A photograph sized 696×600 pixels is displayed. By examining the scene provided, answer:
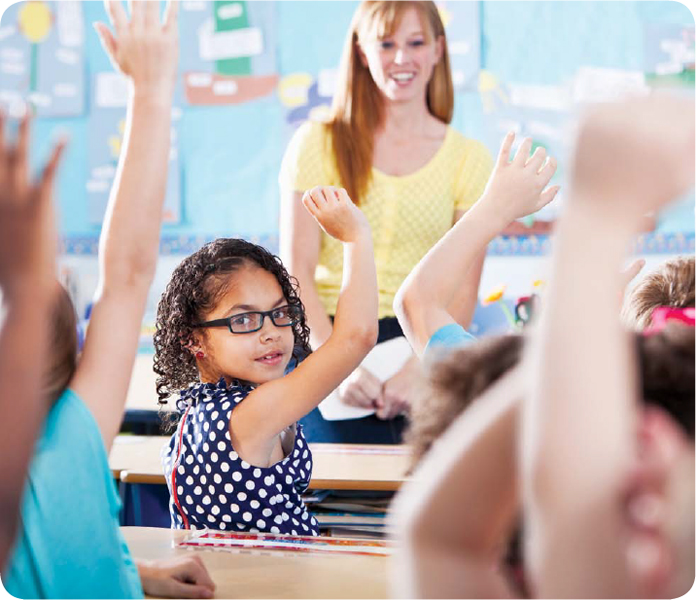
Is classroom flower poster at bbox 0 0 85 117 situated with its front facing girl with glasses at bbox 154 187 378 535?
yes

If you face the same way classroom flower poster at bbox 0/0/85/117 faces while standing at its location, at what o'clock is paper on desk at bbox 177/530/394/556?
The paper on desk is roughly at 12 o'clock from the classroom flower poster.

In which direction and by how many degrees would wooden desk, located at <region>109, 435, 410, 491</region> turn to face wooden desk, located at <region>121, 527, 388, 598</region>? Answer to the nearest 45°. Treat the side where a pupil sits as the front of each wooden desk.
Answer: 0° — it already faces it

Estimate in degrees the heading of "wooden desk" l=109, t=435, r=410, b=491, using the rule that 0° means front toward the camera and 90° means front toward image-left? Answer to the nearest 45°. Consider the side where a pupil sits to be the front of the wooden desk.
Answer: approximately 0°

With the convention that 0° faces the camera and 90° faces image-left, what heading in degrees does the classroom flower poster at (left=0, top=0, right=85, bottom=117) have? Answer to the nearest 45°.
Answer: approximately 0°

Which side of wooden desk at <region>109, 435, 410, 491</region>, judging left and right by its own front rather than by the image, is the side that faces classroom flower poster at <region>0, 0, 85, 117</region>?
back
